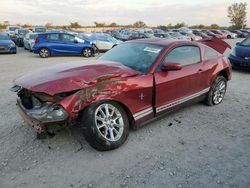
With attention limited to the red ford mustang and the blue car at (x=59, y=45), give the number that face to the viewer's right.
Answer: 1

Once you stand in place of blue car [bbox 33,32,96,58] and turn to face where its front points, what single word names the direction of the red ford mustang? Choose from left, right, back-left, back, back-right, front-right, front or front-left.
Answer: right

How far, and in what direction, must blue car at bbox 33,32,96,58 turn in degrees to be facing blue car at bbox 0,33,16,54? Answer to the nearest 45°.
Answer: approximately 135° to its left

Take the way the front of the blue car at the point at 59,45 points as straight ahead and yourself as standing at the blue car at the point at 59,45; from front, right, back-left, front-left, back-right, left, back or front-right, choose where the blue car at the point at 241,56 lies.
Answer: front-right

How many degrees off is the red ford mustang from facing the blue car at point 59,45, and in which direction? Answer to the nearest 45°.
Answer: approximately 135° to its right

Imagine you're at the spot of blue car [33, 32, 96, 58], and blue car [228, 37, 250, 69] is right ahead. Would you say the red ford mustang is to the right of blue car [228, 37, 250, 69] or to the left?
right

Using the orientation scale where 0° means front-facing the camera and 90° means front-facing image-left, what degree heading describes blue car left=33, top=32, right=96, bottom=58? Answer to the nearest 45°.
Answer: approximately 270°

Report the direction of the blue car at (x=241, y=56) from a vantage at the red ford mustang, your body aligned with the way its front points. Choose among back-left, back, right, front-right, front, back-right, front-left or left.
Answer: back

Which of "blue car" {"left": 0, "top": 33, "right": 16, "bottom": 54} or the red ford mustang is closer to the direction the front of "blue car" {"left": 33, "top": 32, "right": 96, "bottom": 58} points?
the red ford mustang

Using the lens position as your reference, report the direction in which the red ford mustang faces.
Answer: facing the viewer and to the left of the viewer

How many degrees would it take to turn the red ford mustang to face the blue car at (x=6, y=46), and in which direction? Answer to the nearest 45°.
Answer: approximately 90° to its right
